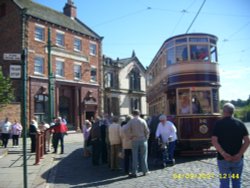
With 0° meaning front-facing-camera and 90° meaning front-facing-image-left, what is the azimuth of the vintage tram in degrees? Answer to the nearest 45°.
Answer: approximately 315°

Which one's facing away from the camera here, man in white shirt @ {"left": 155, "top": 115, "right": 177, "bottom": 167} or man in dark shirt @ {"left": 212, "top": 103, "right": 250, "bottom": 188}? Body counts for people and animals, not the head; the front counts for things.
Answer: the man in dark shirt

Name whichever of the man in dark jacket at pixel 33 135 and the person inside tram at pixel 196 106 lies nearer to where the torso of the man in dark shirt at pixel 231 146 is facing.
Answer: the person inside tram

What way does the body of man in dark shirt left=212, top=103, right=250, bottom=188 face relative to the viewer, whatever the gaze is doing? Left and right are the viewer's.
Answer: facing away from the viewer

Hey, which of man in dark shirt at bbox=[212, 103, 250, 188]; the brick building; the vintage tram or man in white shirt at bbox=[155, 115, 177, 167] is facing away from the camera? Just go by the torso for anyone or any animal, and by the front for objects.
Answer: the man in dark shirt

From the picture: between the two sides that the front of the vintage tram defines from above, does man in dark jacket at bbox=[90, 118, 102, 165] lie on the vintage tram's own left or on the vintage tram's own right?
on the vintage tram's own right

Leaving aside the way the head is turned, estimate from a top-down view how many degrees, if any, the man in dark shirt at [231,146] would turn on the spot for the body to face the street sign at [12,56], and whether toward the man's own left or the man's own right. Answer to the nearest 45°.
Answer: approximately 90° to the man's own left

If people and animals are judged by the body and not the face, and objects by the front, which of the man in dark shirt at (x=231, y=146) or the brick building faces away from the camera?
the man in dark shirt

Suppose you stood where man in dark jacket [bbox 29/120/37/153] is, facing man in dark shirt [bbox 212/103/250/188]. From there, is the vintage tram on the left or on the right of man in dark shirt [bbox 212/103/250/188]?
left

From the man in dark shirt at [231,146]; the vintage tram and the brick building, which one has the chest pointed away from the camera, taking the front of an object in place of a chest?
the man in dark shirt

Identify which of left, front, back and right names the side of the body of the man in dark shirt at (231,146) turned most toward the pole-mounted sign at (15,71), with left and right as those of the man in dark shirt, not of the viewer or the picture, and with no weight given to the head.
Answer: left
